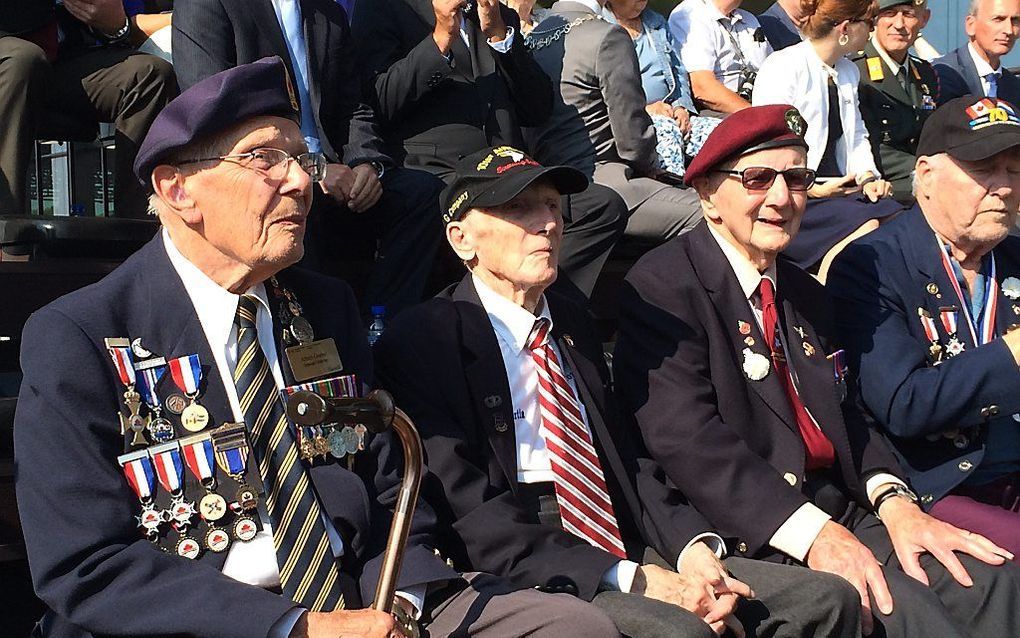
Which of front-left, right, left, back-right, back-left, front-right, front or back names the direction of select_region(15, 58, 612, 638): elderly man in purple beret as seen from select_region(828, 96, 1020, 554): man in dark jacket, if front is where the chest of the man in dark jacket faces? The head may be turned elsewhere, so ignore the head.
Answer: right

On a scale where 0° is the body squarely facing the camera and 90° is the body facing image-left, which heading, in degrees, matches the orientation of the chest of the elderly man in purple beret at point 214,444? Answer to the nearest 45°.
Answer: approximately 315°

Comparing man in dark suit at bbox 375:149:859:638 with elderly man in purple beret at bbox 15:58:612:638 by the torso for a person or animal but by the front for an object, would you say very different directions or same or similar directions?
same or similar directions

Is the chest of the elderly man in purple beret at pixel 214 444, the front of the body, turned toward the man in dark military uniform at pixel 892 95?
no

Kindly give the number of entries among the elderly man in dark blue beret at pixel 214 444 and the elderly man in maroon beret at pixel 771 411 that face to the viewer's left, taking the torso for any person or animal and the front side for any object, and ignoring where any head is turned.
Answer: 0

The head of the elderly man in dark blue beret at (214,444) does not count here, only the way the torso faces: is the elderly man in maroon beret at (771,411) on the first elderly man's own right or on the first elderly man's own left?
on the first elderly man's own left

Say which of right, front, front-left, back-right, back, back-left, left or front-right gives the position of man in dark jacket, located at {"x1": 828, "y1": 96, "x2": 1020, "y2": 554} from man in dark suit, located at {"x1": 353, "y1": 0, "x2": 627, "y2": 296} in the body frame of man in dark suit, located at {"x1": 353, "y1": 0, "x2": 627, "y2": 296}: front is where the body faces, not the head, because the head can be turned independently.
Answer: front

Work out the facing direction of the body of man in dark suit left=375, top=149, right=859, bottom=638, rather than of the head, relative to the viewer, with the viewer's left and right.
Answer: facing the viewer and to the right of the viewer

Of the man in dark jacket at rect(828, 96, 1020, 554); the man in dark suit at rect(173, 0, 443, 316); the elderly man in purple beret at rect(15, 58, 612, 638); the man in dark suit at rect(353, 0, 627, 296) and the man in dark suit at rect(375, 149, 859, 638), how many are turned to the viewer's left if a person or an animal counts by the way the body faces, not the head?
0

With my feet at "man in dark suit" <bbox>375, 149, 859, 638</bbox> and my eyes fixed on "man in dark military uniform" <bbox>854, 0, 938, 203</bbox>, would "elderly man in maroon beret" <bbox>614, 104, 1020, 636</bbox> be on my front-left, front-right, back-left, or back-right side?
front-right

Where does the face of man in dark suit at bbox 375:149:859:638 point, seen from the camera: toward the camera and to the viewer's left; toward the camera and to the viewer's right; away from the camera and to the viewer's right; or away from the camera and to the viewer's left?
toward the camera and to the viewer's right

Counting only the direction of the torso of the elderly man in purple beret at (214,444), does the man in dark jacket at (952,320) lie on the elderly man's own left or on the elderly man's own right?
on the elderly man's own left

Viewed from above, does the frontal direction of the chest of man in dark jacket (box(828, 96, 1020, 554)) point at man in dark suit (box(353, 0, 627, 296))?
no

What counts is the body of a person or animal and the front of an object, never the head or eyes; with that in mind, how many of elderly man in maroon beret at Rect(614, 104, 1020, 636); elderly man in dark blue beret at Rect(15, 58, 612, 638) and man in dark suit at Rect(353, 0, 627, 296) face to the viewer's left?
0

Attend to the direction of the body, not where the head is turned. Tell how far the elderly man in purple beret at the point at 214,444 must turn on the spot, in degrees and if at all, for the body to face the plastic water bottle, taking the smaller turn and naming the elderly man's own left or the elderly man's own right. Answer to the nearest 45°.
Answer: approximately 135° to the elderly man's own left

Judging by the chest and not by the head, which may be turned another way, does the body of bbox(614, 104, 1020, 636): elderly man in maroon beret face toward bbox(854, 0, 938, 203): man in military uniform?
no

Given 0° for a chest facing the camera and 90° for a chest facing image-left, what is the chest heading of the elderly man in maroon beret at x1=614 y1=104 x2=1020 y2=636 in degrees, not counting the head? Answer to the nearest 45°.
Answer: approximately 315°

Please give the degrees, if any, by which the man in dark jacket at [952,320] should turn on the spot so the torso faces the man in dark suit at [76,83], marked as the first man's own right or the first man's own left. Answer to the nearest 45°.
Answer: approximately 135° to the first man's own right

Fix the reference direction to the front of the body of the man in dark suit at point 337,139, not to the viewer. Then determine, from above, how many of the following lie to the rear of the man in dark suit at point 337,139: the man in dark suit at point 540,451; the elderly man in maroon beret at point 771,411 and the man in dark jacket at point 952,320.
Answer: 0

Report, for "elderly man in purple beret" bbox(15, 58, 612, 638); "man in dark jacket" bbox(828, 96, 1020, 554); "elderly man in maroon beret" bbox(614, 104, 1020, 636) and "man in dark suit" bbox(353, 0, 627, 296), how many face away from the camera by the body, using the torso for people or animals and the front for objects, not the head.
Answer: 0
